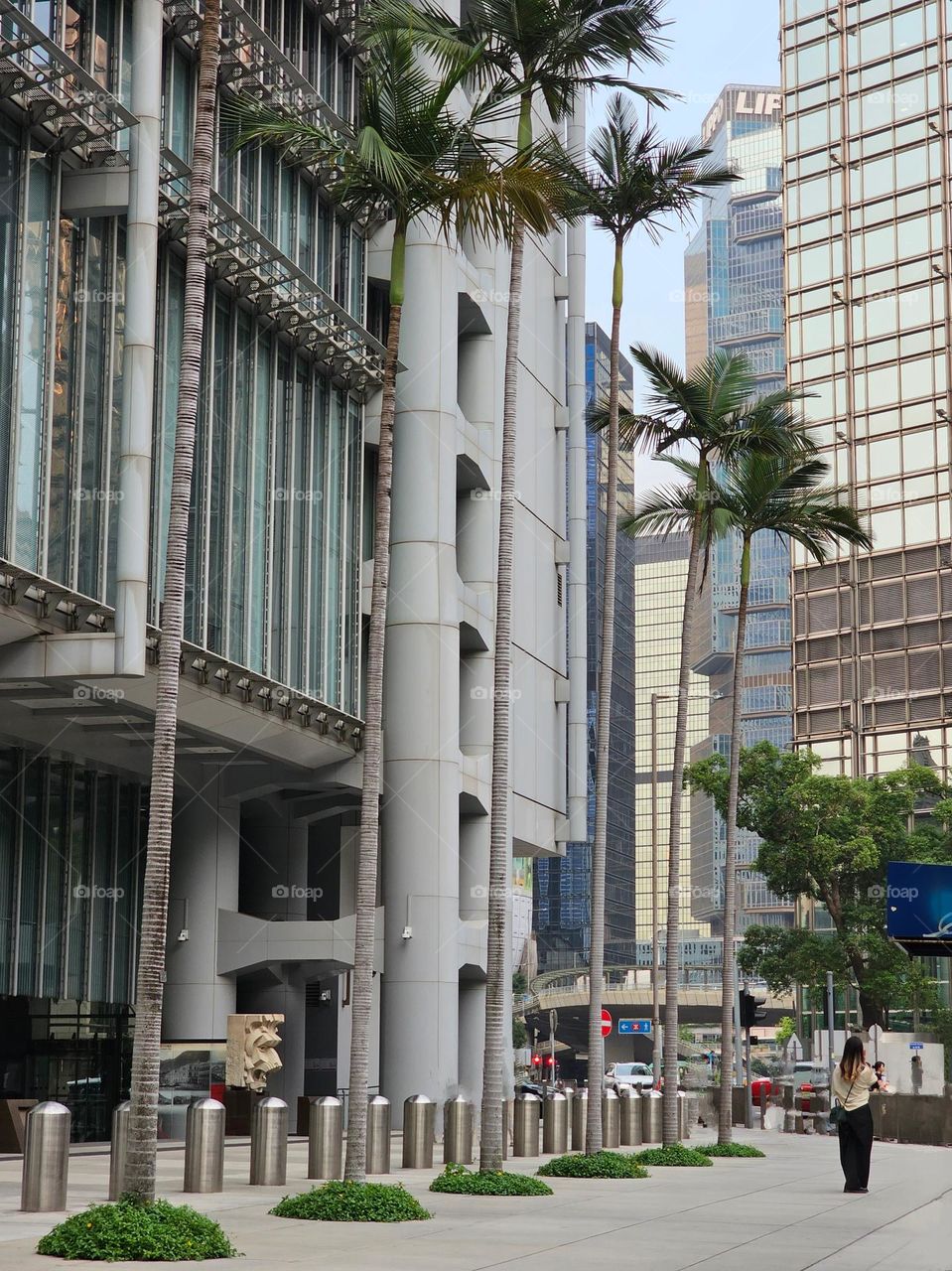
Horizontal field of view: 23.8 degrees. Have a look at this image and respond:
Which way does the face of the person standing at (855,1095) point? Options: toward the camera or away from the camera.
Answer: away from the camera

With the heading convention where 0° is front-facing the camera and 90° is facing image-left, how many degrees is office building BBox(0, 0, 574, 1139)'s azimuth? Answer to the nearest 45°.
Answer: approximately 315°

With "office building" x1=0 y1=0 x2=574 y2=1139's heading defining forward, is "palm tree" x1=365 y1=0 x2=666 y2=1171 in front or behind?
in front

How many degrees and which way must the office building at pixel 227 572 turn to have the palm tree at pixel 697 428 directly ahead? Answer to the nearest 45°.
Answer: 0° — it already faces it
